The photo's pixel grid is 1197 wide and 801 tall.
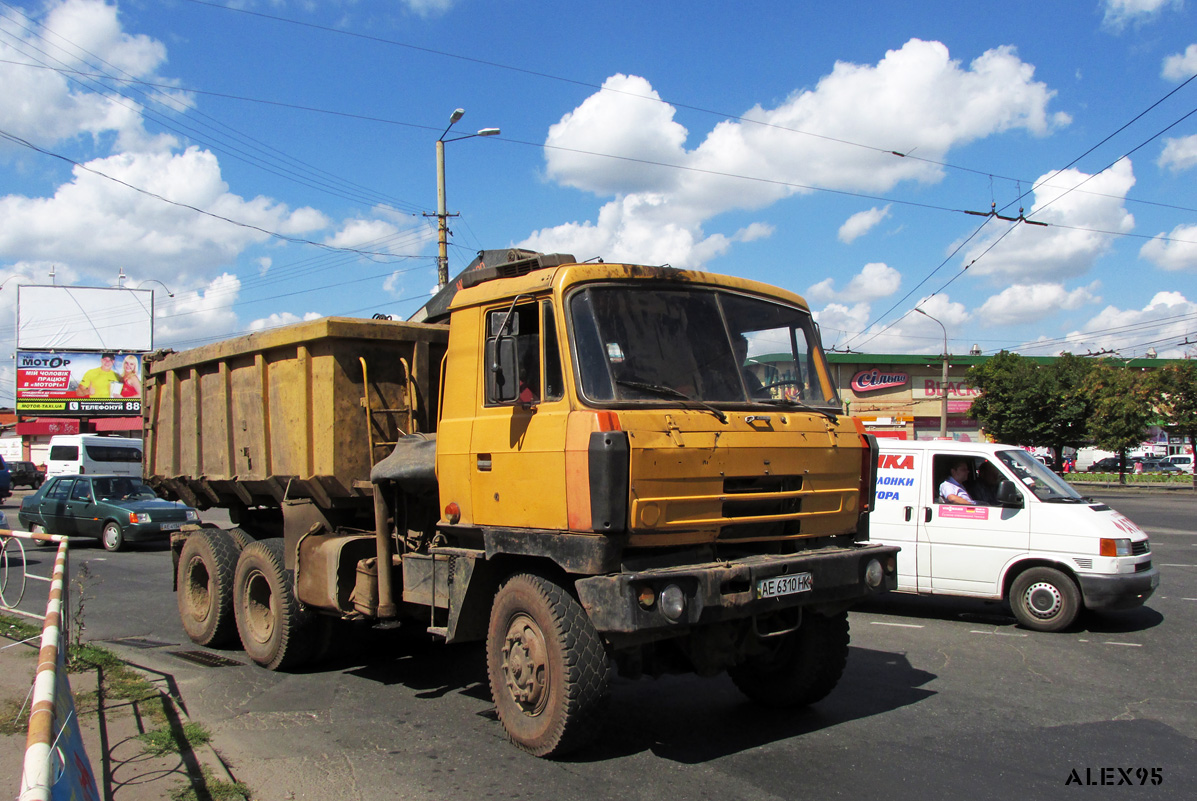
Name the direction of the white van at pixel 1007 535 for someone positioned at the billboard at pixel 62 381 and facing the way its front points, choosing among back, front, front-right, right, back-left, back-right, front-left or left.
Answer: front

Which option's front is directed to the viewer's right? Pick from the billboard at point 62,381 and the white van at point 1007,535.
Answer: the white van

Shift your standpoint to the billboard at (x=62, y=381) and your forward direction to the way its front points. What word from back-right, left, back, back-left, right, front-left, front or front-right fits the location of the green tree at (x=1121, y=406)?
front-left

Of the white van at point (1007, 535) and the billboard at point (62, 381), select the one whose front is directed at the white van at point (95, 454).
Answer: the billboard

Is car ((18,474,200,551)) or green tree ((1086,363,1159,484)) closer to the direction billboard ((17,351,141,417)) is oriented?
the car

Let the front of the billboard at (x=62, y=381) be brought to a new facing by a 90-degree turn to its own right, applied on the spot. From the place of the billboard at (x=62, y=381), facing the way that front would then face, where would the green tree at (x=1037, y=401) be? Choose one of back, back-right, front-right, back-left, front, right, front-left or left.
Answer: back-left

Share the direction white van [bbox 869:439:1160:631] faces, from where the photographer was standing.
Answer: facing to the right of the viewer

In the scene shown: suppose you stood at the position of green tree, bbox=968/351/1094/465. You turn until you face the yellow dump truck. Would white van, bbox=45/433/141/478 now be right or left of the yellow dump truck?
right

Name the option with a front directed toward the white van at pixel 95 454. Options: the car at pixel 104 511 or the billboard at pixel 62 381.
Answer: the billboard

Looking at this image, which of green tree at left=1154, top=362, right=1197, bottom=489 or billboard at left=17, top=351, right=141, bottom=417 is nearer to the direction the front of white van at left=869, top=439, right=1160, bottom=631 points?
the green tree

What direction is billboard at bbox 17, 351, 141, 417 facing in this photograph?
toward the camera

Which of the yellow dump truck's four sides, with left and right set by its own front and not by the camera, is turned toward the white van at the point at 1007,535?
left

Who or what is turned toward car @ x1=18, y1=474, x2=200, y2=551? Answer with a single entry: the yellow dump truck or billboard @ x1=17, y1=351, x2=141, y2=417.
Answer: the billboard

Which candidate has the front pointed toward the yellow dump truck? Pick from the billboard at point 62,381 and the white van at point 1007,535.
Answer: the billboard

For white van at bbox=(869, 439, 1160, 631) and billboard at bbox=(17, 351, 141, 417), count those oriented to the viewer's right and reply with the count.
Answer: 1

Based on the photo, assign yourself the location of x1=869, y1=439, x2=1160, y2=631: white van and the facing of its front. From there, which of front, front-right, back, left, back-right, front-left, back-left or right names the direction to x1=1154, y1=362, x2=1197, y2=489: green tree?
left
